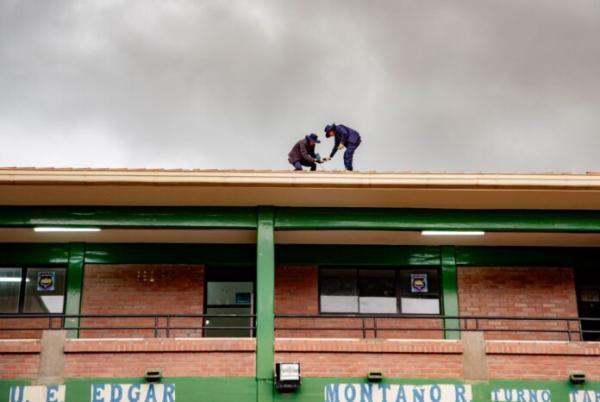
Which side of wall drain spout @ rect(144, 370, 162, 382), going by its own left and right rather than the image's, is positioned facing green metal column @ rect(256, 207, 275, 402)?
left

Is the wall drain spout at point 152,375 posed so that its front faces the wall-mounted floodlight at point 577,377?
no

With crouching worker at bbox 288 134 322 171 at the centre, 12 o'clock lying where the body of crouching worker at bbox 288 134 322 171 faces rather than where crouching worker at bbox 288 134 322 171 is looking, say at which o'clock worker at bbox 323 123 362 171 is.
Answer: worker at bbox 323 123 362 171 is roughly at 12 o'clock from crouching worker at bbox 288 134 322 171.

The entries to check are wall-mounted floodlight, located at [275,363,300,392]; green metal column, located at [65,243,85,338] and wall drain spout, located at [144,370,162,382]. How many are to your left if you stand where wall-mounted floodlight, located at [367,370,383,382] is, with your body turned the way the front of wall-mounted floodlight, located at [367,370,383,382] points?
0

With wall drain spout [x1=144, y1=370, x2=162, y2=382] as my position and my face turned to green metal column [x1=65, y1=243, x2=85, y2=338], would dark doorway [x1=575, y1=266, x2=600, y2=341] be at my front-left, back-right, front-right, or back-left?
back-right

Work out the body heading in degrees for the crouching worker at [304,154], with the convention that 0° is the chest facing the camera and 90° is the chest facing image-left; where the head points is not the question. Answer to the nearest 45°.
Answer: approximately 270°

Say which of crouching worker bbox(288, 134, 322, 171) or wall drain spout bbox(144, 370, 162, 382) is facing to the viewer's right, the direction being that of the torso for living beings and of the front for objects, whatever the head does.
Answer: the crouching worker

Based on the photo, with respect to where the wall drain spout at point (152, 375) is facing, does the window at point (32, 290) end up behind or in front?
behind

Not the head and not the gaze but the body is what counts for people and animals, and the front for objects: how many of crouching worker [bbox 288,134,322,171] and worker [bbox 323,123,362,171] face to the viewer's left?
1

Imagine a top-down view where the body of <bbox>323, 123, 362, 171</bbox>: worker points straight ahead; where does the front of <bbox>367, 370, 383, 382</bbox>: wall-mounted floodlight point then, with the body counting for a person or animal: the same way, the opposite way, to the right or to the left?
to the left

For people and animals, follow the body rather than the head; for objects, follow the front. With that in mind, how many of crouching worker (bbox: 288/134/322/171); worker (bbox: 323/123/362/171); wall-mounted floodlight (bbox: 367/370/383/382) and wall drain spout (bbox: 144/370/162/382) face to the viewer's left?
1

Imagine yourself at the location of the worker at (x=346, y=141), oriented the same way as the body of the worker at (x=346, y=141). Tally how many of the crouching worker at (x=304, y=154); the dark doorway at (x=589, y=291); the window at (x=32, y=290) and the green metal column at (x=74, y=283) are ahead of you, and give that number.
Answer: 3

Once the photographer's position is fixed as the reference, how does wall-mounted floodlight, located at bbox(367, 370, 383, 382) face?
facing the viewer

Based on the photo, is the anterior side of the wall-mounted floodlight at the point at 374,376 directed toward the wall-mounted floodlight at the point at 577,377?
no

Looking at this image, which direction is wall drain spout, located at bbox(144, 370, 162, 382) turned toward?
toward the camera

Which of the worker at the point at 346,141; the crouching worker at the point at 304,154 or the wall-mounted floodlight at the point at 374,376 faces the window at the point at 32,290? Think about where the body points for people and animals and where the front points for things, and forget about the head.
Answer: the worker at the point at 346,141

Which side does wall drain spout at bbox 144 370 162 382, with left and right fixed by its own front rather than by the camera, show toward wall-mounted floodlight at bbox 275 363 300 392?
left

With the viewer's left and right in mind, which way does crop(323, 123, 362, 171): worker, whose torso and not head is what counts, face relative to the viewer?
facing to the left of the viewer
